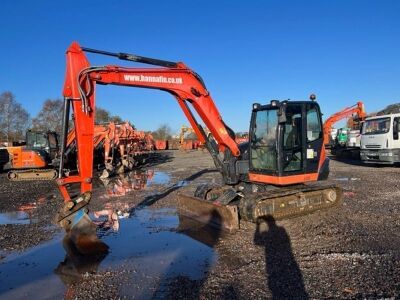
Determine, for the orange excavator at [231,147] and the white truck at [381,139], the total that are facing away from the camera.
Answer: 0

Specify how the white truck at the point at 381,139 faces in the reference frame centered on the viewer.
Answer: facing the viewer and to the left of the viewer

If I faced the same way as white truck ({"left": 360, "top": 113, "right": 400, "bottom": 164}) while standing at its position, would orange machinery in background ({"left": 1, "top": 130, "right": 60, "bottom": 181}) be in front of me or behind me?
in front

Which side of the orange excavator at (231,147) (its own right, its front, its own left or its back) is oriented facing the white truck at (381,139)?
back

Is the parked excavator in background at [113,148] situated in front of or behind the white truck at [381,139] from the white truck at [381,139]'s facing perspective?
in front

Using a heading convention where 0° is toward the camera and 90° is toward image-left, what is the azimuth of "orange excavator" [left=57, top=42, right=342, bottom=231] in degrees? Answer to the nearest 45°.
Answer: approximately 45°

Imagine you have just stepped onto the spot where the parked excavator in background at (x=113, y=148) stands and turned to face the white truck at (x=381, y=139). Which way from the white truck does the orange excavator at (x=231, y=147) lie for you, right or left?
right
